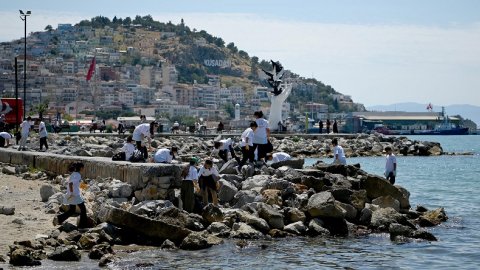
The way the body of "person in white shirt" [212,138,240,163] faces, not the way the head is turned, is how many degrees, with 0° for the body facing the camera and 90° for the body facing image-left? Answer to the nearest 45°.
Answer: approximately 90°

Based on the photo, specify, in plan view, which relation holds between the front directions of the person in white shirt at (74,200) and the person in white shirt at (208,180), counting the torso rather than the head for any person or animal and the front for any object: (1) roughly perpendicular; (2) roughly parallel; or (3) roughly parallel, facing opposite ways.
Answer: roughly perpendicular

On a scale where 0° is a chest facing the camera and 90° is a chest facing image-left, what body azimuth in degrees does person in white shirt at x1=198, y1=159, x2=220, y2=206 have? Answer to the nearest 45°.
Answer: approximately 0°

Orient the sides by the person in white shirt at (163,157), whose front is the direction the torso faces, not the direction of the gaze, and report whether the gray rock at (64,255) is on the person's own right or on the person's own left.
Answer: on the person's own right

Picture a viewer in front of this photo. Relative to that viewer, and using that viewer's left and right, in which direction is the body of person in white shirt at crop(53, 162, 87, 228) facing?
facing to the right of the viewer

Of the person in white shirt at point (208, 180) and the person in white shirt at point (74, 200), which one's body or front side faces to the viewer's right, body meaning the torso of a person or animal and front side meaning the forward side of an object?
the person in white shirt at point (74, 200)

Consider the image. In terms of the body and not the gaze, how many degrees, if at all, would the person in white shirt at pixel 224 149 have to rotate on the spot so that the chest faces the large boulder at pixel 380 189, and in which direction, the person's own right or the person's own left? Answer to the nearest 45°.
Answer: approximately 135° to the person's own left
